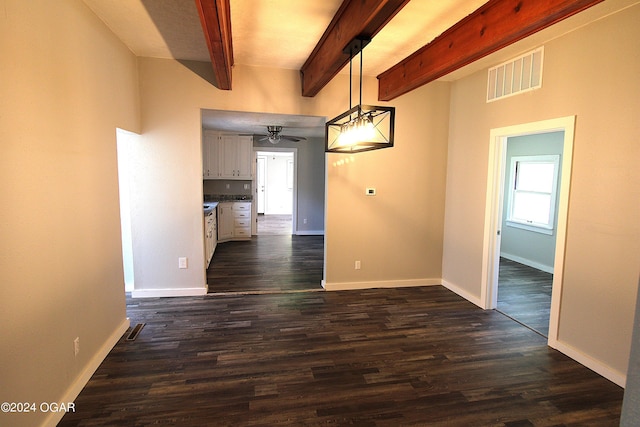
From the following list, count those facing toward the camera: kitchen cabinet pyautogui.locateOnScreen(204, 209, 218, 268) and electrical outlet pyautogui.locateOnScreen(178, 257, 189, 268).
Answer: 1

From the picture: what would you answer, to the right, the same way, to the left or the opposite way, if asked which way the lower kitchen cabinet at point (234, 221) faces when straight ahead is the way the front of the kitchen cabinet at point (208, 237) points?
to the right

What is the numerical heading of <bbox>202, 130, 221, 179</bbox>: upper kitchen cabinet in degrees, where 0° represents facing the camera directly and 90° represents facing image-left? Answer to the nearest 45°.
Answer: approximately 315°

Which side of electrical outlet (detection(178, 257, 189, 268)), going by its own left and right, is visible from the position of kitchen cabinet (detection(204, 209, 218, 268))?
back

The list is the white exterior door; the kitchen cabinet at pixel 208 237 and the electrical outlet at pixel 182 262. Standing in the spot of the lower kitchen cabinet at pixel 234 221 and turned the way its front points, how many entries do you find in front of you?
2

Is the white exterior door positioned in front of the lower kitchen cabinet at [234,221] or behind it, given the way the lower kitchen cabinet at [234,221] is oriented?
behind

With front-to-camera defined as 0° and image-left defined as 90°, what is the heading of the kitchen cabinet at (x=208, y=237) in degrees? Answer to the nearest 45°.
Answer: approximately 270°

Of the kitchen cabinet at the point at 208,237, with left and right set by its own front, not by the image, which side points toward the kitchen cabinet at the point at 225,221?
left
